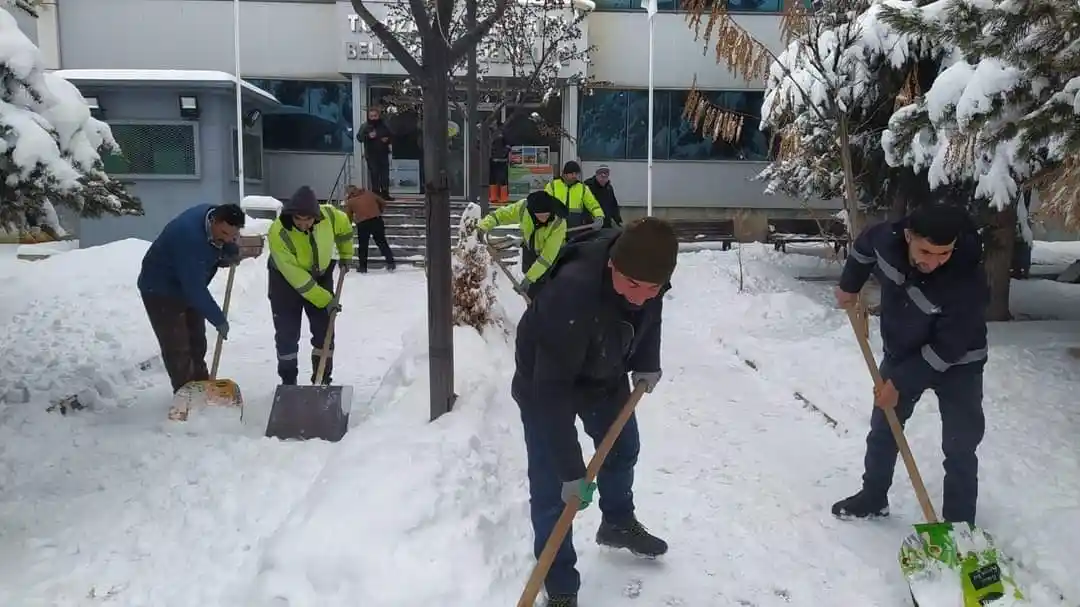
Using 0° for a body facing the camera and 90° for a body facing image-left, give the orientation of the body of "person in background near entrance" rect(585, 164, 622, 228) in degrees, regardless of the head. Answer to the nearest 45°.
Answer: approximately 0°

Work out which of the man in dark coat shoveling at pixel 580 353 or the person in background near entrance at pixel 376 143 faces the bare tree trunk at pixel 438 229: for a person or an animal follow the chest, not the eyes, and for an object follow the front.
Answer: the person in background near entrance

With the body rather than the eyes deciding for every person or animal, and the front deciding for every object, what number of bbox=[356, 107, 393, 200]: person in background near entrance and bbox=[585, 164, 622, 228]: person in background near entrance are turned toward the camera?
2

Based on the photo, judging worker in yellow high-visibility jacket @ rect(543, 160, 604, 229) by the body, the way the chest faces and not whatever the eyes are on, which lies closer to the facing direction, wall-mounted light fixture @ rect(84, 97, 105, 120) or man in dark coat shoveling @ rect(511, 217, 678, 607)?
the man in dark coat shoveling

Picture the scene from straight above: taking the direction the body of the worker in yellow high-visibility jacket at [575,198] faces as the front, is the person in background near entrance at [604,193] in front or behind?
behind

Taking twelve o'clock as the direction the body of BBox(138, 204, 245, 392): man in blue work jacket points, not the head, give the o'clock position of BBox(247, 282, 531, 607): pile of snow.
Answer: The pile of snow is roughly at 1 o'clock from the man in blue work jacket.

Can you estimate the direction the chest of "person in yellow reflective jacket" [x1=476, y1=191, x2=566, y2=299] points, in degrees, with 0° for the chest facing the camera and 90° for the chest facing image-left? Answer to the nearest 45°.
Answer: approximately 45°

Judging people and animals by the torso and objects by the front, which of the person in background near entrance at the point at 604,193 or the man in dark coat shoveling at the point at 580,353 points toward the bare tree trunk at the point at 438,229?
the person in background near entrance
